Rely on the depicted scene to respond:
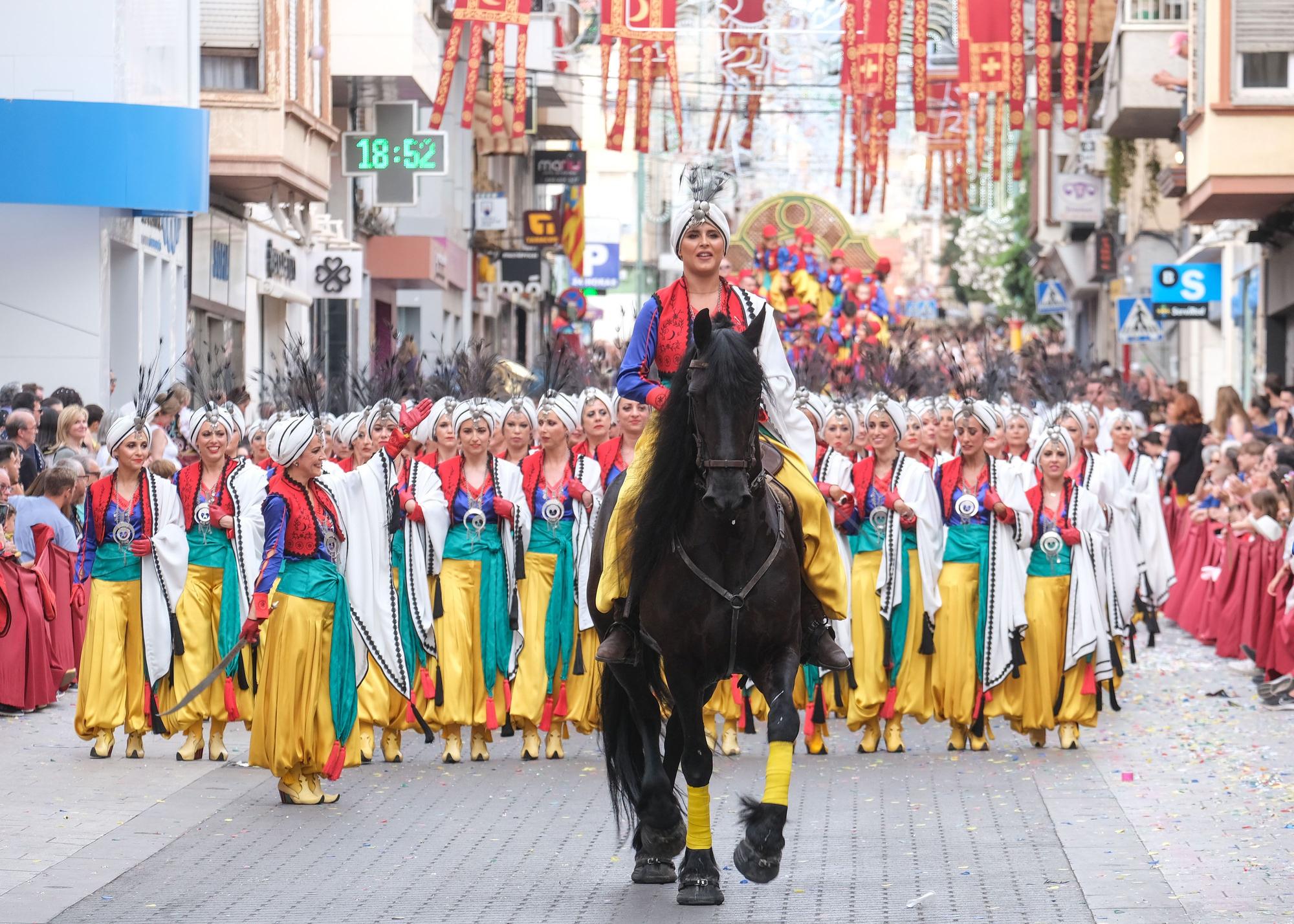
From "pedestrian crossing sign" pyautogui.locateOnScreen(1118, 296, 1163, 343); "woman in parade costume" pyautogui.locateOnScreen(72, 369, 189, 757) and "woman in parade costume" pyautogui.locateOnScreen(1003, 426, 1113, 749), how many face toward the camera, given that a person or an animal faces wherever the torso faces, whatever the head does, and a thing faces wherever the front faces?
3

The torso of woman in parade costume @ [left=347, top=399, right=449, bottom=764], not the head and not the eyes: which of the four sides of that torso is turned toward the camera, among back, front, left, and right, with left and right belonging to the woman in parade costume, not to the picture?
front

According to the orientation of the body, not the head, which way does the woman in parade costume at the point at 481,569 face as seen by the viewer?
toward the camera

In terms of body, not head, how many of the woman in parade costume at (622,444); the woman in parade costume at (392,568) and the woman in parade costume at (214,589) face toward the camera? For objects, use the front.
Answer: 3

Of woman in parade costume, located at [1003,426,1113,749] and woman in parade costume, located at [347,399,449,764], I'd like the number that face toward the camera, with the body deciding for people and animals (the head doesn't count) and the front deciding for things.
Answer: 2

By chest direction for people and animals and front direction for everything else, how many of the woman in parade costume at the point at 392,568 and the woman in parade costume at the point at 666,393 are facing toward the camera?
2

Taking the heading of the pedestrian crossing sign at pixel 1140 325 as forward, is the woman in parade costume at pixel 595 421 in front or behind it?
in front

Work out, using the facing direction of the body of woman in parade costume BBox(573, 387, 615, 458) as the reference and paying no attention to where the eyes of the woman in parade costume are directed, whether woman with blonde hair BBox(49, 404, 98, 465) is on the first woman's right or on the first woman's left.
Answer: on the first woman's right

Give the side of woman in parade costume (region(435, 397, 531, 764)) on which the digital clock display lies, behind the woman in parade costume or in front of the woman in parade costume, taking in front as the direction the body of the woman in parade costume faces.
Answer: behind

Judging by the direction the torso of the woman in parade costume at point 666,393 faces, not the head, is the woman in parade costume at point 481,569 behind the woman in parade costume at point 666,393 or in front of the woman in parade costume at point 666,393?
behind

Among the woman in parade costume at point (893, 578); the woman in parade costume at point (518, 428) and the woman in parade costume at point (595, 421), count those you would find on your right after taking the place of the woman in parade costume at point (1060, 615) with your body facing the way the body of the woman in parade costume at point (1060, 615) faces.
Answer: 3
